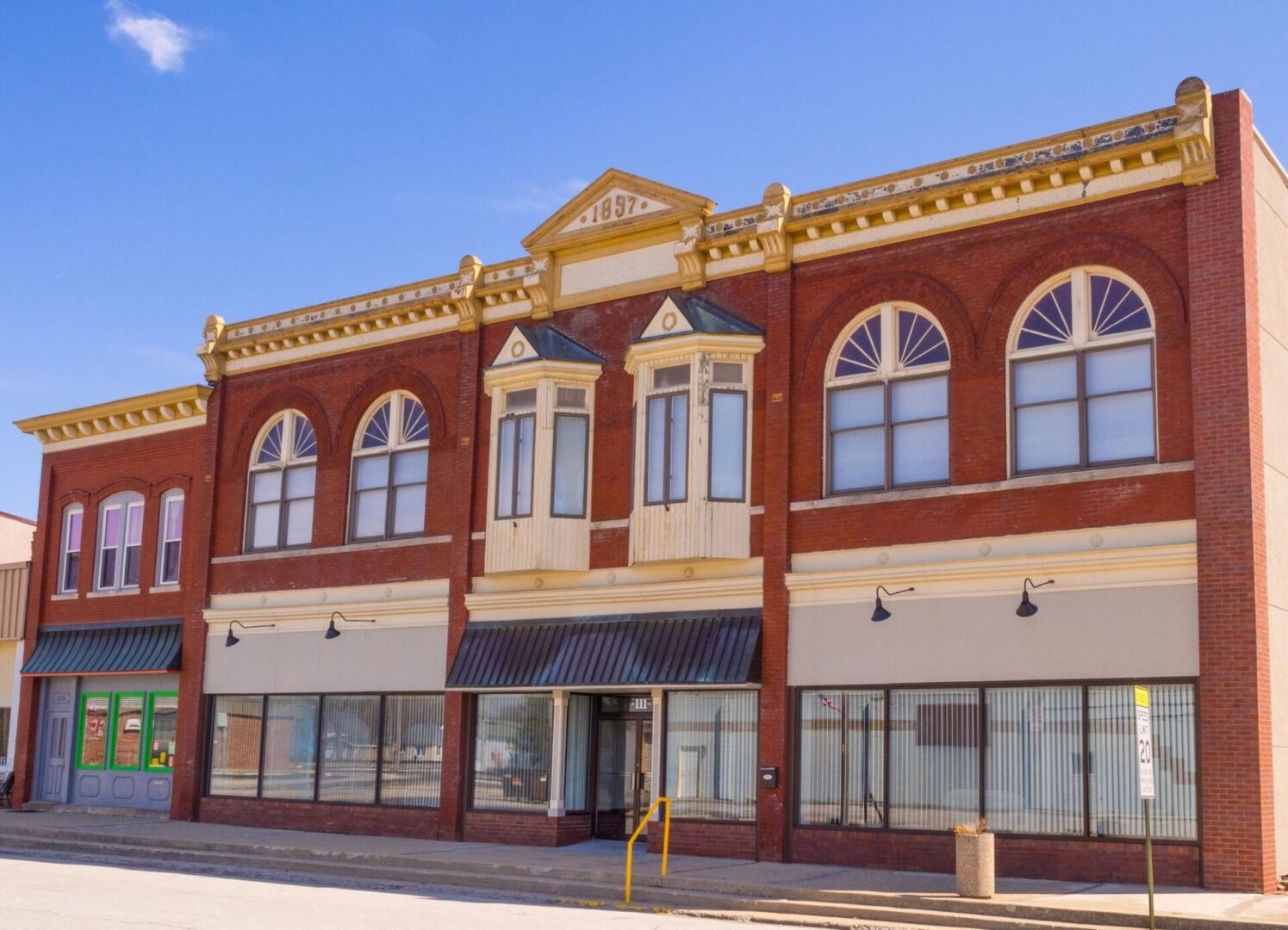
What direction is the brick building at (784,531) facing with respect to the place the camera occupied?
facing the viewer and to the left of the viewer
